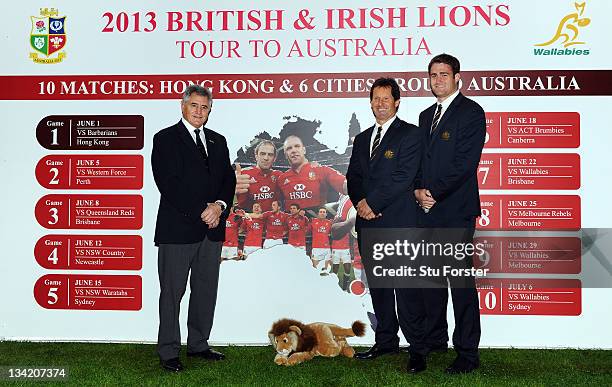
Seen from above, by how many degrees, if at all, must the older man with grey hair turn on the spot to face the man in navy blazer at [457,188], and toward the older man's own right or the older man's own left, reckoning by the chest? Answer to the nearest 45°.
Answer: approximately 45° to the older man's own left

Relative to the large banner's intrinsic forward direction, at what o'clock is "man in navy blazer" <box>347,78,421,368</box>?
The man in navy blazer is roughly at 10 o'clock from the large banner.

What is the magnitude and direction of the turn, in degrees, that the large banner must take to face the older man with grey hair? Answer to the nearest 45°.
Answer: approximately 45° to its right

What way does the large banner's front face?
toward the camera

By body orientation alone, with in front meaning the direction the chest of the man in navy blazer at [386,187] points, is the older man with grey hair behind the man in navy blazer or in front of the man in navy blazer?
in front

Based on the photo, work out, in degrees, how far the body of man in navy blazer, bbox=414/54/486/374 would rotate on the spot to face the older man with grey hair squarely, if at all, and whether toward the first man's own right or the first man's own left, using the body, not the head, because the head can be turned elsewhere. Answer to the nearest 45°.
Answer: approximately 45° to the first man's own right

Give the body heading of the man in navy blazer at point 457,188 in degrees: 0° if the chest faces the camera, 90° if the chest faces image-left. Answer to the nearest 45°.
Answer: approximately 45°

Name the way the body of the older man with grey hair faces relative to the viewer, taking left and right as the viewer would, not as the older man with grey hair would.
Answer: facing the viewer and to the right of the viewer

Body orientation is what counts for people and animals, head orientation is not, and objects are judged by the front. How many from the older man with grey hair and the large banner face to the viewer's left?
0

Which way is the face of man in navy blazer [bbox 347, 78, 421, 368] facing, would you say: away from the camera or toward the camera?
toward the camera

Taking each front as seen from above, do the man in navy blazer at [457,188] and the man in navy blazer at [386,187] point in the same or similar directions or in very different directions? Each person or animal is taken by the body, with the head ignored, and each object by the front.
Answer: same or similar directions

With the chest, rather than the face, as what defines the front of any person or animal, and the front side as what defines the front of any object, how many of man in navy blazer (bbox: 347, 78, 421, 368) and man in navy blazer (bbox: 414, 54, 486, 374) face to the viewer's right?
0
